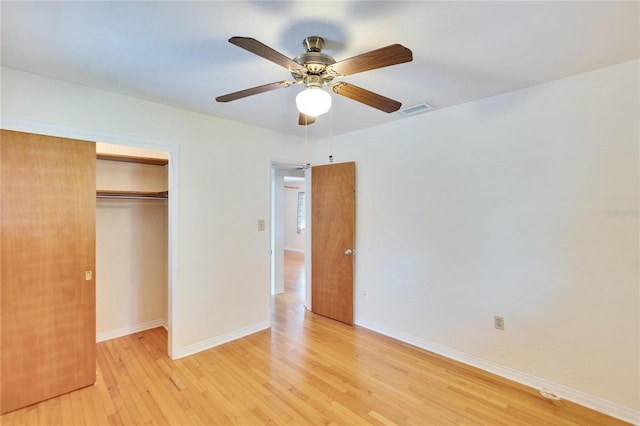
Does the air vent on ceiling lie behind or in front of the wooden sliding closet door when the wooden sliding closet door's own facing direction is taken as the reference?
in front

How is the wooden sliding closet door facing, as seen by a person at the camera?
facing the viewer and to the right of the viewer

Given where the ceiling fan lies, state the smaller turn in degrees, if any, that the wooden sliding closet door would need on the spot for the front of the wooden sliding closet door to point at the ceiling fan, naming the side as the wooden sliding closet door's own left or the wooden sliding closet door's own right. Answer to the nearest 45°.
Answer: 0° — it already faces it

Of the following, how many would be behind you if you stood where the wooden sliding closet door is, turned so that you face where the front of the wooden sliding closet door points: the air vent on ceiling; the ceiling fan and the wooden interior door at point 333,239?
0

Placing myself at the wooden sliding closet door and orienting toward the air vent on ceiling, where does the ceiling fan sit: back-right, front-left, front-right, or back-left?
front-right

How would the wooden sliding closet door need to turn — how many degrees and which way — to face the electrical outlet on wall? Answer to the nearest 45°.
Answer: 0° — it already faces it

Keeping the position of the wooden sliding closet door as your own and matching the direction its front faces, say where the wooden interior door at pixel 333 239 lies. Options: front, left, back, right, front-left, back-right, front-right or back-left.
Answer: front-left

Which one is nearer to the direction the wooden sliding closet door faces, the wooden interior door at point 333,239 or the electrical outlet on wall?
the electrical outlet on wall
